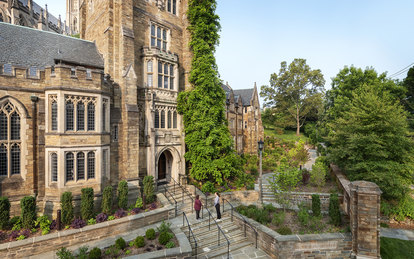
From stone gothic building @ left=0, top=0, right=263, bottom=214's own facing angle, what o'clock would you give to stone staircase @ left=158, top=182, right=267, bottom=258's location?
The stone staircase is roughly at 12 o'clock from the stone gothic building.

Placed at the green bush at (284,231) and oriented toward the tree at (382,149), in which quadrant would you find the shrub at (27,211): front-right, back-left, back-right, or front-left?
back-left

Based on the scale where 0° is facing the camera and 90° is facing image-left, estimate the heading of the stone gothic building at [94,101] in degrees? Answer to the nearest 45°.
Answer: approximately 315°

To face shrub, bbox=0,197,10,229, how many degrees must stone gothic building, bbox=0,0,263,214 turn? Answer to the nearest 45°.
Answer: approximately 90° to its right
